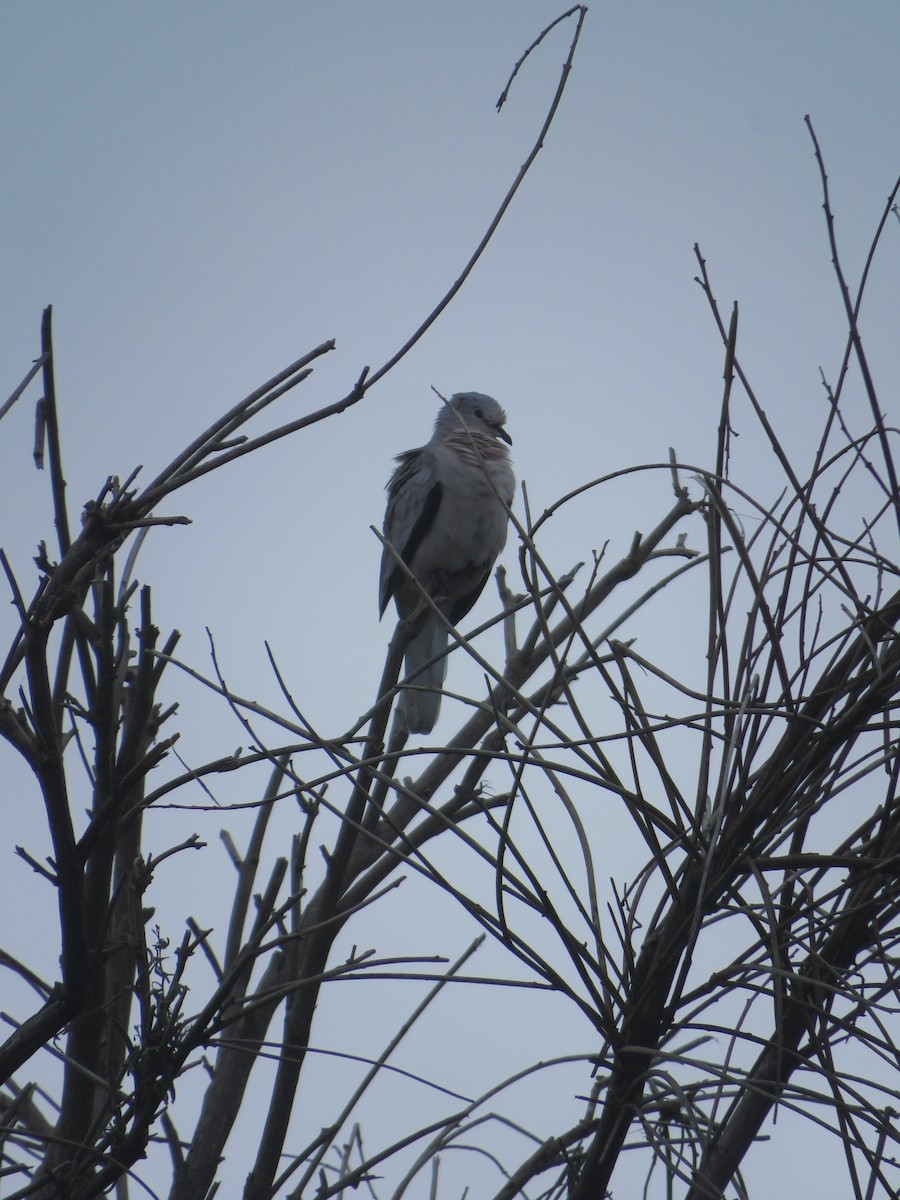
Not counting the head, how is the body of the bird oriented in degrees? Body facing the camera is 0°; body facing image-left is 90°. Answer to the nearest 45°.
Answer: approximately 315°
